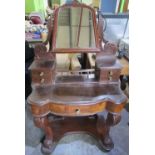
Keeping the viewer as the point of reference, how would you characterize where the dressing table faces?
facing the viewer
